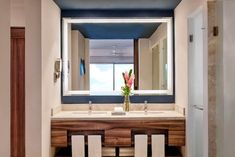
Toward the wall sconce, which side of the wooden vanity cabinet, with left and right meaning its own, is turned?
right

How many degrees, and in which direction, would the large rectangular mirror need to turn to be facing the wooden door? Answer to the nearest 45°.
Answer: approximately 90° to its right

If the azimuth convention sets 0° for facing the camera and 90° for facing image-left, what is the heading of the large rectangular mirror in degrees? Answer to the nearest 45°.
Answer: approximately 0°

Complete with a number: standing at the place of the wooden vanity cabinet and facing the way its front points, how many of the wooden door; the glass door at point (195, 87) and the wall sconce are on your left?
1

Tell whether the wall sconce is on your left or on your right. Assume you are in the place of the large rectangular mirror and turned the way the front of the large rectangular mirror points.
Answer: on your right

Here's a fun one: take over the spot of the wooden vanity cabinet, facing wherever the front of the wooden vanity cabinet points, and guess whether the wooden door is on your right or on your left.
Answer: on your right

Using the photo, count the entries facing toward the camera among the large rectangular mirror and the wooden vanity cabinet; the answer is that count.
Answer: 2

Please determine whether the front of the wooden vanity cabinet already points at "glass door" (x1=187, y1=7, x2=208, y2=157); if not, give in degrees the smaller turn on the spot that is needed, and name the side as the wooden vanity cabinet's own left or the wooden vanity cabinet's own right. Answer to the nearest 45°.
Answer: approximately 90° to the wooden vanity cabinet's own left
